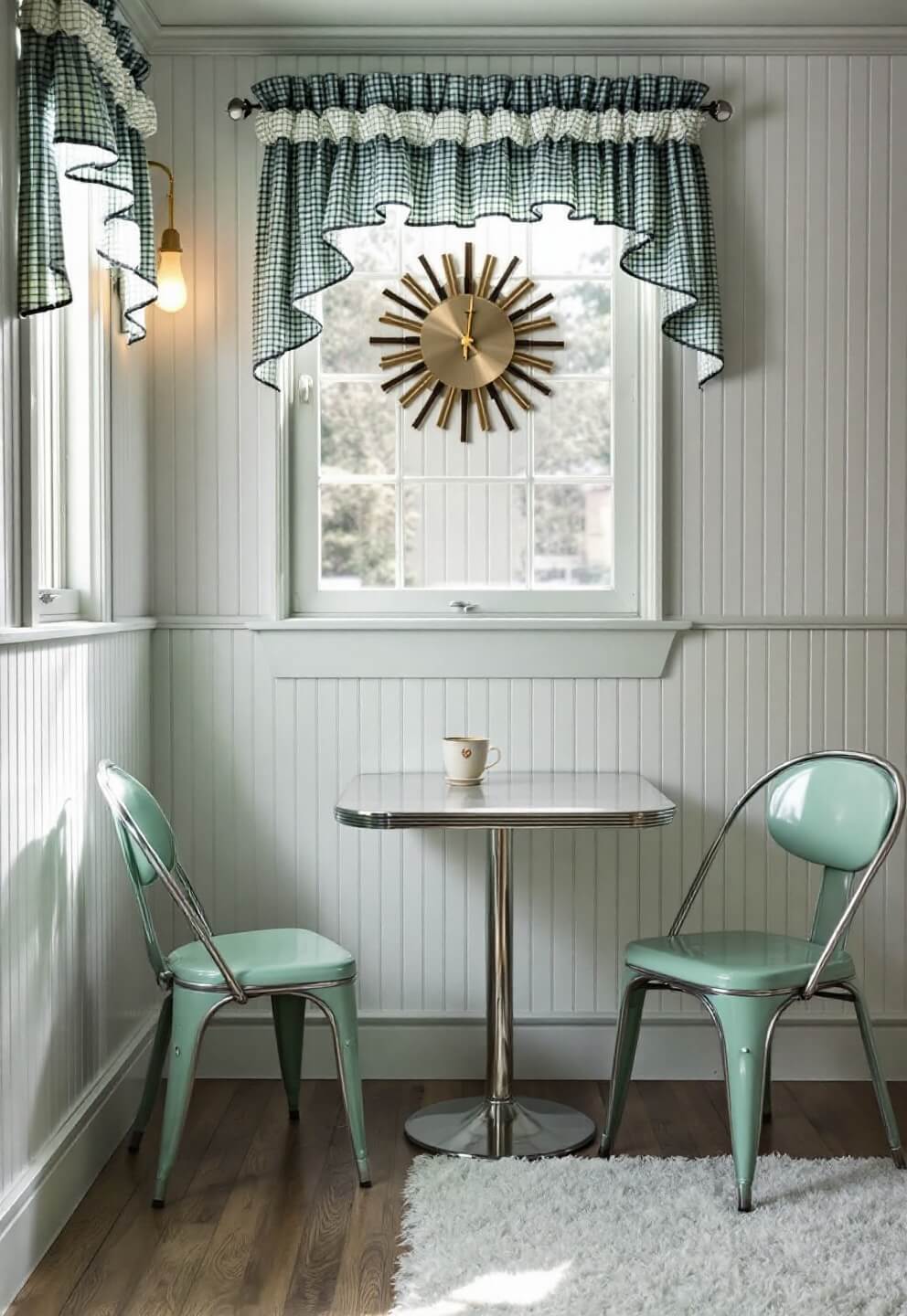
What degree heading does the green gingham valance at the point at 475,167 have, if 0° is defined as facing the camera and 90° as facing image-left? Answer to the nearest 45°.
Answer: approximately 0°

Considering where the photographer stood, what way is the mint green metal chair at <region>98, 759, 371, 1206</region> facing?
facing to the right of the viewer

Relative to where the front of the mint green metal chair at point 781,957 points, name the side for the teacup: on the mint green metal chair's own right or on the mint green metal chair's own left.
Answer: on the mint green metal chair's own right

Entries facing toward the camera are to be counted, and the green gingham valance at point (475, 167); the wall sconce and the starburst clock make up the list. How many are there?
2

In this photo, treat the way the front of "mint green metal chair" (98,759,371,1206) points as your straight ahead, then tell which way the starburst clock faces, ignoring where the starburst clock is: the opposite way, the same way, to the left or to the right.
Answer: to the right

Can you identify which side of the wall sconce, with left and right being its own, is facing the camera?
right

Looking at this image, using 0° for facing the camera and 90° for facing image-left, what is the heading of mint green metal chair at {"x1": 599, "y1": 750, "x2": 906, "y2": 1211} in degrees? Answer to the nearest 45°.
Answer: approximately 45°

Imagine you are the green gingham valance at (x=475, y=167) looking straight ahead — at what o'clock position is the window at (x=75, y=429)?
The window is roughly at 2 o'clock from the green gingham valance.

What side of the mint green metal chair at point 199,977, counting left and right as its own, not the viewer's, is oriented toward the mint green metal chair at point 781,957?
front
